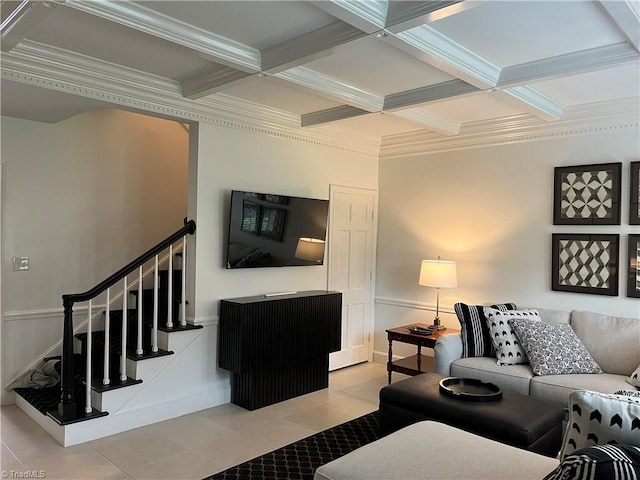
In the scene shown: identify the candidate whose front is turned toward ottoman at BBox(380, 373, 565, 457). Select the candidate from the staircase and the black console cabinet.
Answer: the black console cabinet

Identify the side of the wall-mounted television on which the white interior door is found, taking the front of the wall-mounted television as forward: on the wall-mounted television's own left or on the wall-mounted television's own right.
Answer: on the wall-mounted television's own left

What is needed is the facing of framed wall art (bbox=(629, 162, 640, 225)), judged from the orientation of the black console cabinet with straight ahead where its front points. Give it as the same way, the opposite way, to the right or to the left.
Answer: to the right

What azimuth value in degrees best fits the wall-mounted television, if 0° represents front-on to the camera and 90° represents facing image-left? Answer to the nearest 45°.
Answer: approximately 315°

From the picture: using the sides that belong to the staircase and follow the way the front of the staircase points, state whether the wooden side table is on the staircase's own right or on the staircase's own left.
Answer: on the staircase's own left

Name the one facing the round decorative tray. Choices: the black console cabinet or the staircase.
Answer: the black console cabinet

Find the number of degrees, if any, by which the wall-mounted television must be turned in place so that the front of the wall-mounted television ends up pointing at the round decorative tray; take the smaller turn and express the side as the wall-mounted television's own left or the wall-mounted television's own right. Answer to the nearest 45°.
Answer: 0° — it already faces it

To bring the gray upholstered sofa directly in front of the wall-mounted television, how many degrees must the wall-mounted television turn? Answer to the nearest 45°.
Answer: approximately 45° to its left

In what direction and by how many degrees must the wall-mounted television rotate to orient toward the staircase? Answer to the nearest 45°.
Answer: approximately 90° to its right

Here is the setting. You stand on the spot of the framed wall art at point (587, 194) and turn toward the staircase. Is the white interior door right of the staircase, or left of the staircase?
right
